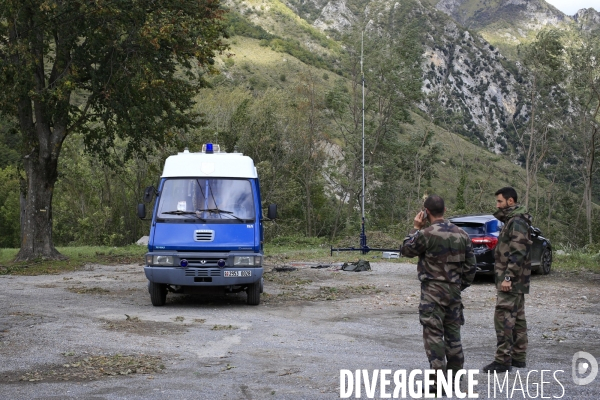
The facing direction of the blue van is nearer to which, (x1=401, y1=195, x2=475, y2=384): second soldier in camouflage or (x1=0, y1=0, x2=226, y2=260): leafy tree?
the second soldier in camouflage

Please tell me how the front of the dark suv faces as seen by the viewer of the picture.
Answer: facing away from the viewer and to the right of the viewer

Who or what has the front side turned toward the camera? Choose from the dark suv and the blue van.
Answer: the blue van

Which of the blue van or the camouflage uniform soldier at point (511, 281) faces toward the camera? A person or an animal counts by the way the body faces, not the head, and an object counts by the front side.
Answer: the blue van

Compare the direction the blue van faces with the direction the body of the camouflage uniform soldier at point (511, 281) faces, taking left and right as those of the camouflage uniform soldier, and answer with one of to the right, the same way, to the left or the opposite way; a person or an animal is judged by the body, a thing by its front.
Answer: to the left

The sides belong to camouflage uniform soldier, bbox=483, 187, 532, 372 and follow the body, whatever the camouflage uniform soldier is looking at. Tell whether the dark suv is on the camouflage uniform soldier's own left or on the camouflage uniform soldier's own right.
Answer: on the camouflage uniform soldier's own right

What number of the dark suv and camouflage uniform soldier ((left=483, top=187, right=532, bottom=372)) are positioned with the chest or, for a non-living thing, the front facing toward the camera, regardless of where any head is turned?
0

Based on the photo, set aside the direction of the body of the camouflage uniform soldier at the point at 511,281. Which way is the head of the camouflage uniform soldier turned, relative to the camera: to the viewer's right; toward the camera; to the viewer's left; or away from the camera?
to the viewer's left

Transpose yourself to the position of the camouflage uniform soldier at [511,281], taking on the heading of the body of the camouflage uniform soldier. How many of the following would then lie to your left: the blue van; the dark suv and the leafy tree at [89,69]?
0

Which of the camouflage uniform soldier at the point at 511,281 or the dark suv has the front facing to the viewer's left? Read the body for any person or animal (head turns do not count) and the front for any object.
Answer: the camouflage uniform soldier

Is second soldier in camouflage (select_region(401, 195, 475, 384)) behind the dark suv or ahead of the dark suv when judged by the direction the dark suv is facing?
behind

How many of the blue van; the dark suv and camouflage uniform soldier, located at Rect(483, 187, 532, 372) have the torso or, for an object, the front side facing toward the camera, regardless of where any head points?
1

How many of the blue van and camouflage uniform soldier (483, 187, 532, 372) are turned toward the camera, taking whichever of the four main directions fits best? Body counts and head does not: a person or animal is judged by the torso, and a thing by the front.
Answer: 1

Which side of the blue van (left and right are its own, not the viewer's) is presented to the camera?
front

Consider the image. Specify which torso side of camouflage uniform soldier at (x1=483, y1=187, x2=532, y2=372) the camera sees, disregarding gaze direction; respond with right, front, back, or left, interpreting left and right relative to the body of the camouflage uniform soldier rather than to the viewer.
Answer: left

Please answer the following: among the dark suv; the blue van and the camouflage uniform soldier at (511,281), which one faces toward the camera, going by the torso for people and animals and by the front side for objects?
the blue van

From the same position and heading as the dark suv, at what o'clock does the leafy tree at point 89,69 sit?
The leafy tree is roughly at 8 o'clock from the dark suv.

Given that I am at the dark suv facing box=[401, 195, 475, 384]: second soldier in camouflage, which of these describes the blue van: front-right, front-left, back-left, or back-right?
front-right
